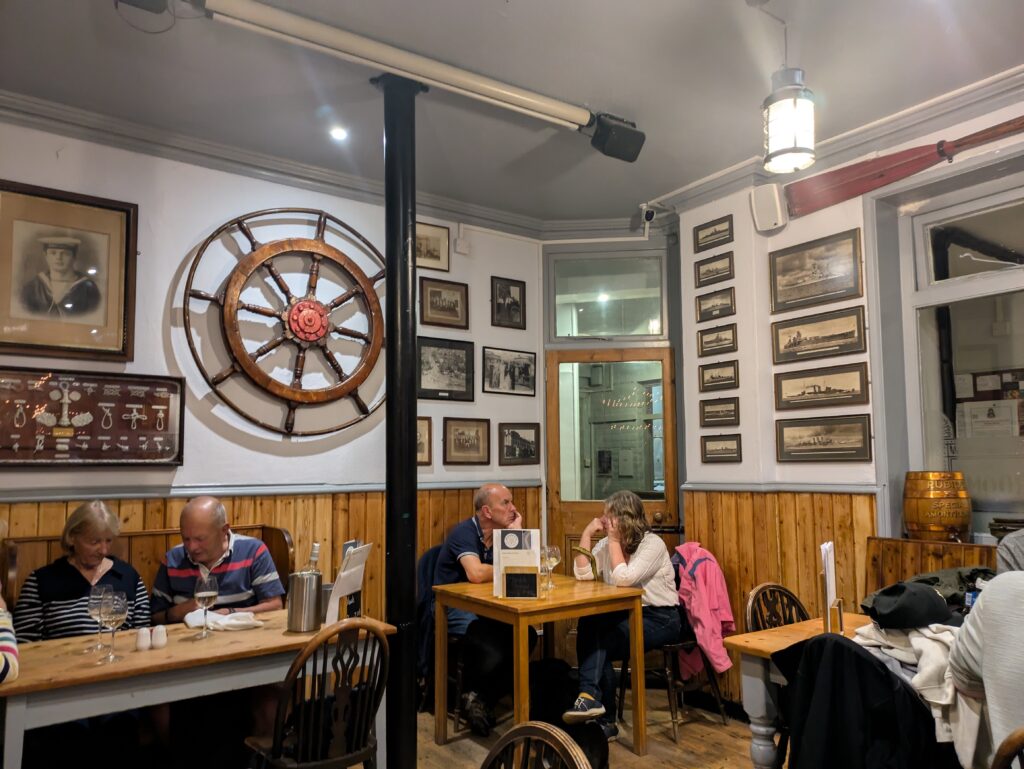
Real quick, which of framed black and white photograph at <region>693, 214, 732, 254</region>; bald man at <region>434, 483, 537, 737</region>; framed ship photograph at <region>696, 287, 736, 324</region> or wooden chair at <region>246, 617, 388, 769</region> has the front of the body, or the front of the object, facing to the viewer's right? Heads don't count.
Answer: the bald man

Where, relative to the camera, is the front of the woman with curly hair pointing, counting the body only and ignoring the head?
to the viewer's left

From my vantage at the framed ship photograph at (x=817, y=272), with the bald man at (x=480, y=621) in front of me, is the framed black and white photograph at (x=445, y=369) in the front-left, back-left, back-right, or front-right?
front-right

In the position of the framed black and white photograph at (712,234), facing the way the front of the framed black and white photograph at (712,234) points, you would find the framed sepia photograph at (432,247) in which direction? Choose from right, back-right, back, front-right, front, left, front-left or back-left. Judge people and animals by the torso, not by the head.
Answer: front-right

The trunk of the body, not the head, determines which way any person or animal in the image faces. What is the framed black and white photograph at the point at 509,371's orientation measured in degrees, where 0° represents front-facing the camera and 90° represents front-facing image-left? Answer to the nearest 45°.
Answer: approximately 315°

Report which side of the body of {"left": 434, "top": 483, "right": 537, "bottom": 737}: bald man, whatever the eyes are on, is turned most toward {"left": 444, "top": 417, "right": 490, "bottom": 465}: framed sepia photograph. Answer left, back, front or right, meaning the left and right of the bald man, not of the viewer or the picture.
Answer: left

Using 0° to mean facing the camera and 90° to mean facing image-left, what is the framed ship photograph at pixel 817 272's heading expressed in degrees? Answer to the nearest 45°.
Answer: approximately 45°

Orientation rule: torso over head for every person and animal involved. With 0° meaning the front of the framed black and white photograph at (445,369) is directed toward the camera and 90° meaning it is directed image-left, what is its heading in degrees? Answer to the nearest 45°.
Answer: approximately 315°

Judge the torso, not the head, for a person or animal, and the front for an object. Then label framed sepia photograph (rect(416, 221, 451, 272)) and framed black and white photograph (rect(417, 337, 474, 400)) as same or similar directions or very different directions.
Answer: same or similar directions

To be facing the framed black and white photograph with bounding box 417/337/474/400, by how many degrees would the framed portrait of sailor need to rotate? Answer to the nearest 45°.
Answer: approximately 45° to its left

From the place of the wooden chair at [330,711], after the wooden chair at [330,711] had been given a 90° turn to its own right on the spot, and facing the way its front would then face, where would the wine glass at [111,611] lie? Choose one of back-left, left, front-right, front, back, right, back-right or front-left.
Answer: back-left

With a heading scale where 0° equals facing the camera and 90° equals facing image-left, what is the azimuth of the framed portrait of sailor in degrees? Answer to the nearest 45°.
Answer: approximately 315°

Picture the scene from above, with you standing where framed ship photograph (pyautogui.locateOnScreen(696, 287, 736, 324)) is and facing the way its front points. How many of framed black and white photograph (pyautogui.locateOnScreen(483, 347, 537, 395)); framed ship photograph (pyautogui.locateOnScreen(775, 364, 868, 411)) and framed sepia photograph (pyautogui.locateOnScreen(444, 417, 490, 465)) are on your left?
1

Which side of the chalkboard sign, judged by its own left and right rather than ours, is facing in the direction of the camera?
front

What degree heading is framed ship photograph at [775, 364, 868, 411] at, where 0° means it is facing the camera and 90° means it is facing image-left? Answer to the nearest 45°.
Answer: approximately 45°

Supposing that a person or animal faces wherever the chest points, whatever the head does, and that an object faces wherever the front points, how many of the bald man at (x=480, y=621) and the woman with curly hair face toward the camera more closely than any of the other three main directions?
0

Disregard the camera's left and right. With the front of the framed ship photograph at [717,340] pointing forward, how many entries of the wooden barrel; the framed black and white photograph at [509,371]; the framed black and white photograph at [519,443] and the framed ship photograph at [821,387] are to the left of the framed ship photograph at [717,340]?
2
